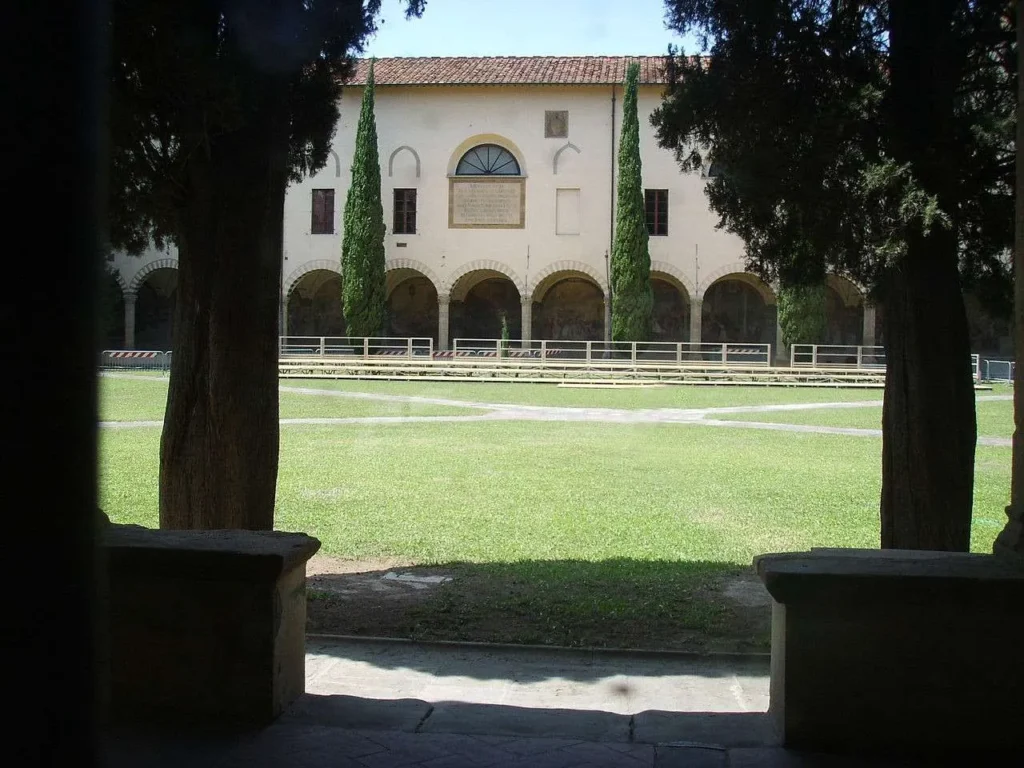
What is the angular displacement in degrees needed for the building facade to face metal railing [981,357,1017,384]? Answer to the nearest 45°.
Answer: approximately 90° to its left

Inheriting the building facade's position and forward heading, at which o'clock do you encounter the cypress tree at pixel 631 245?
The cypress tree is roughly at 10 o'clock from the building facade.

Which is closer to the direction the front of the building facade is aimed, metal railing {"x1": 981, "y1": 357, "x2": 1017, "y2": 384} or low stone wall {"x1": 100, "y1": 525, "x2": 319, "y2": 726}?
the low stone wall

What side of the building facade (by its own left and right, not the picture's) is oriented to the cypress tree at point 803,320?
left

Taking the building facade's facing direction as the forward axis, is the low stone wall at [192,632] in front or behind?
in front

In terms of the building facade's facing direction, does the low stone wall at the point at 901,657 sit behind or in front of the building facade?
in front

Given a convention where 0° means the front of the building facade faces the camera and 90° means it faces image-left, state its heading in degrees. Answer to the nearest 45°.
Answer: approximately 0°
